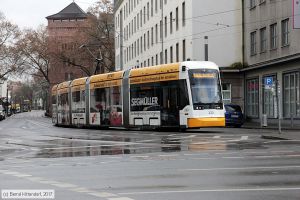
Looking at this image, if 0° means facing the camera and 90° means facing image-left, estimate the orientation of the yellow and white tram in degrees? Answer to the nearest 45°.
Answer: approximately 315°

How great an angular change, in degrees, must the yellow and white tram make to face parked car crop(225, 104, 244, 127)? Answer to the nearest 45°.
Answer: approximately 90° to its left

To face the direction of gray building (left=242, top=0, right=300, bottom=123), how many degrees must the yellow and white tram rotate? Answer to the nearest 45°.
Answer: approximately 90° to its left
